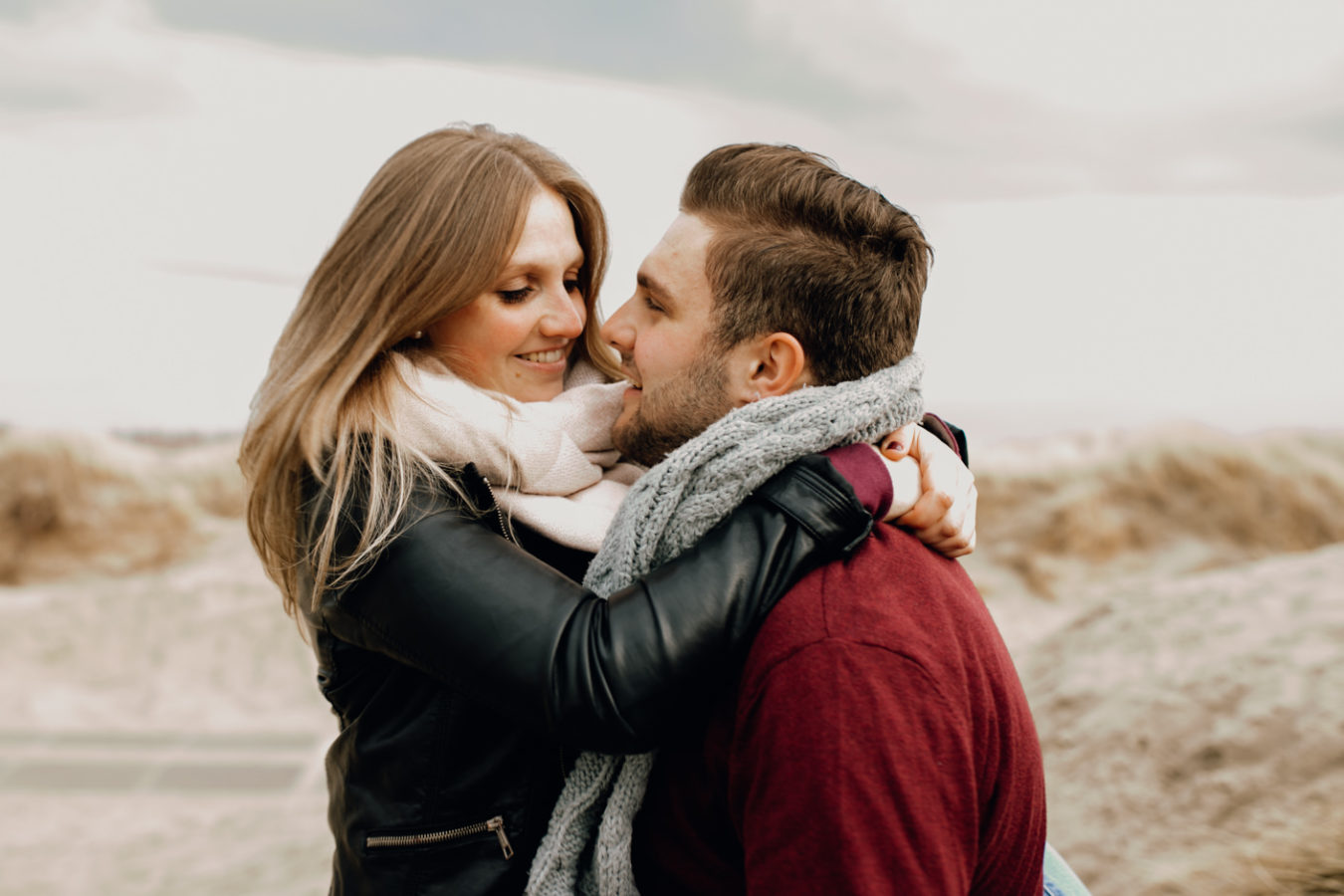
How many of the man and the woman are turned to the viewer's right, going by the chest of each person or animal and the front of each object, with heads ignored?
1

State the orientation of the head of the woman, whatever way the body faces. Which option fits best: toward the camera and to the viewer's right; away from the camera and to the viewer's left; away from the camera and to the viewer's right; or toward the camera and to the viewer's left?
toward the camera and to the viewer's right

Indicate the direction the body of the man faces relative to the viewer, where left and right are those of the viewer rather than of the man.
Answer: facing to the left of the viewer

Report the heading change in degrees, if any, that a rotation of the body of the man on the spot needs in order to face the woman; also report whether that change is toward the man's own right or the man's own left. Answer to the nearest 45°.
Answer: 0° — they already face them

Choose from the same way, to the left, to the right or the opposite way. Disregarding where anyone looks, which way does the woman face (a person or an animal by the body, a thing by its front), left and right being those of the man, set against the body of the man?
the opposite way

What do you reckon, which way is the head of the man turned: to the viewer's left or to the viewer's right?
to the viewer's left

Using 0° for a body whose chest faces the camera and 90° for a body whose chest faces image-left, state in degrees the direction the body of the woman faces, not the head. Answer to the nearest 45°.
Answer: approximately 270°
